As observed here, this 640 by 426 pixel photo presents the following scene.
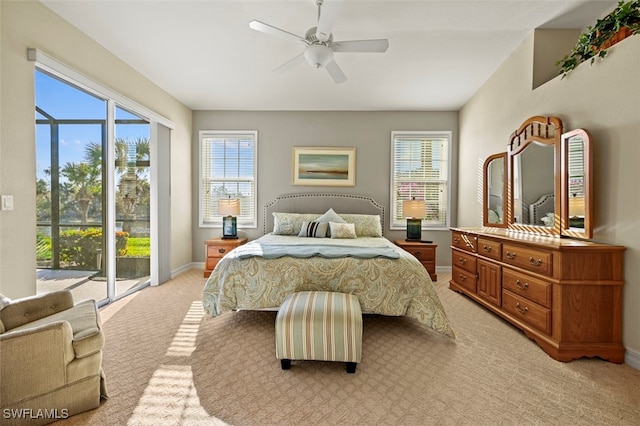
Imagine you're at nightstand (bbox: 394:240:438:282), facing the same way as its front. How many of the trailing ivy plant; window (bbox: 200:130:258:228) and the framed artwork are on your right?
2

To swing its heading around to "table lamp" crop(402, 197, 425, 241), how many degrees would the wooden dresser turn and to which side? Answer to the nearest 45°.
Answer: approximately 90° to its right

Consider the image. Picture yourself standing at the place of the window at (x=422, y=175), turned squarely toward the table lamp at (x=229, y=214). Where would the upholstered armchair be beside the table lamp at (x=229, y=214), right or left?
left

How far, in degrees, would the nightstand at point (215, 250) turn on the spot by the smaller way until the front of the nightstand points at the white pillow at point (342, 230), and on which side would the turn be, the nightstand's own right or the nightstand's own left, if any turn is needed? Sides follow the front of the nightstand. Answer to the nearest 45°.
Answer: approximately 45° to the nightstand's own left

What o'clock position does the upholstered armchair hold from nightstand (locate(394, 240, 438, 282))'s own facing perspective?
The upholstered armchair is roughly at 1 o'clock from the nightstand.

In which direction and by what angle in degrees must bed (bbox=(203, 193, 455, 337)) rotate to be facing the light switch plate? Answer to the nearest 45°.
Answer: approximately 90° to its right

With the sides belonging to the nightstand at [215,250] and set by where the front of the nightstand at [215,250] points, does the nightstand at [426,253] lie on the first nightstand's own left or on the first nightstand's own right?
on the first nightstand's own left
